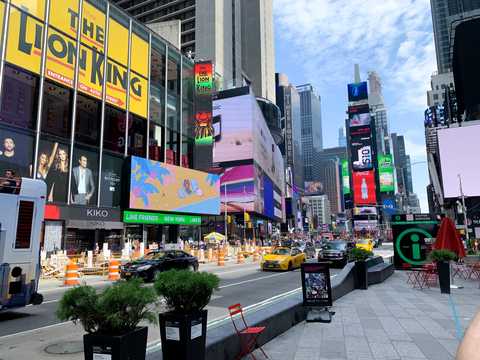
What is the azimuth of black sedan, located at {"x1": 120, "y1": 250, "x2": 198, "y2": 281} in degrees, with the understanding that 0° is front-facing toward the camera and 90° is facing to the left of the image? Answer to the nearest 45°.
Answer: approximately 45°

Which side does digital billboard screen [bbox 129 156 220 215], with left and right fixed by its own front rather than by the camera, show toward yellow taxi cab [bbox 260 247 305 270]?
front

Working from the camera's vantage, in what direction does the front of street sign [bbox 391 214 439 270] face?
facing the viewer

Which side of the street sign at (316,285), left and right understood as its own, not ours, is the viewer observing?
front

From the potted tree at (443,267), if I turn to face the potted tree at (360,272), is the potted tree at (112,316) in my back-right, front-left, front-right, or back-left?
front-left

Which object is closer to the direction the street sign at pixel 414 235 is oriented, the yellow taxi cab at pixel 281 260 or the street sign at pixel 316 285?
the street sign

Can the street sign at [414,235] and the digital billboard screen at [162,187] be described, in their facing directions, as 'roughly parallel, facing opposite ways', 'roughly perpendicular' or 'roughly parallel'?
roughly perpendicular

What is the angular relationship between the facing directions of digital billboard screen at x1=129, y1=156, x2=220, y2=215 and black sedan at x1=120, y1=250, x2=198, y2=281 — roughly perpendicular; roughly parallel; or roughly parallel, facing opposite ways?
roughly perpendicular

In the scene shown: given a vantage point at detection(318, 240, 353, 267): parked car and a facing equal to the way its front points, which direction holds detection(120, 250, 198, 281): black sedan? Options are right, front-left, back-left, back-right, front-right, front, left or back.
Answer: front

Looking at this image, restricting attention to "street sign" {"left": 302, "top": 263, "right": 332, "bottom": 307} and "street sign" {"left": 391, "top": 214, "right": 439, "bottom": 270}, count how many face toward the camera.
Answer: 2

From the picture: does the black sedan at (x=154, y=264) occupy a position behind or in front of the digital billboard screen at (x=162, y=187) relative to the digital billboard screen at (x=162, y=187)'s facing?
in front

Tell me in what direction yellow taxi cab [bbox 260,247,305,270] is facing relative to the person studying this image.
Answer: facing the viewer and to the left of the viewer
